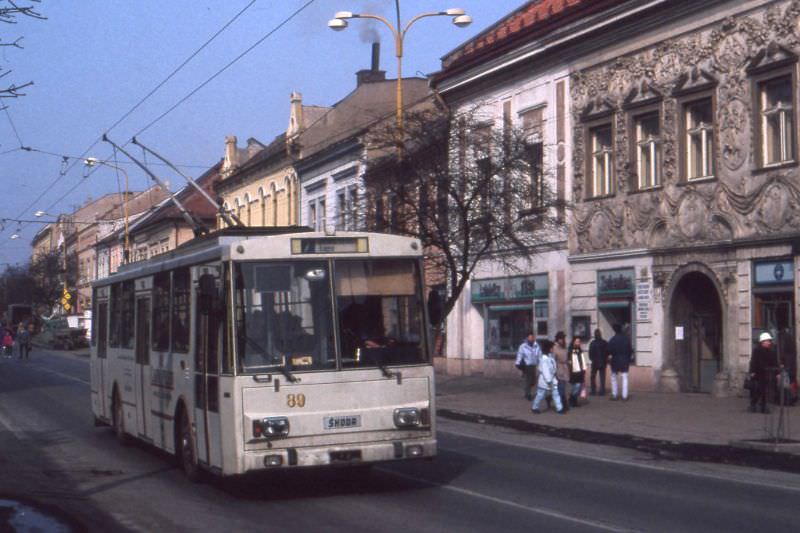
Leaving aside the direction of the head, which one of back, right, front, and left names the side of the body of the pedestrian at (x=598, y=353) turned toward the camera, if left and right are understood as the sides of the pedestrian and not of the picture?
back

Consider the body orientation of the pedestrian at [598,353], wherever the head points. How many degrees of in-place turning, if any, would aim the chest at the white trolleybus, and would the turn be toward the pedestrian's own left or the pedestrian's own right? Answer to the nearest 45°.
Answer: approximately 180°

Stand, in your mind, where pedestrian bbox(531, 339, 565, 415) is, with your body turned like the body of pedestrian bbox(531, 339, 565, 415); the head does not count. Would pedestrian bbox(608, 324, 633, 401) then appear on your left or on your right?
on your left
